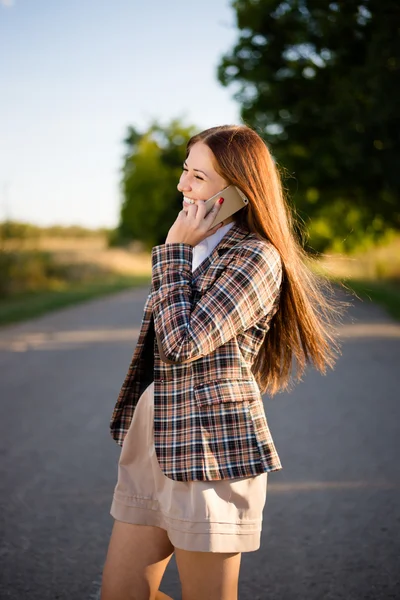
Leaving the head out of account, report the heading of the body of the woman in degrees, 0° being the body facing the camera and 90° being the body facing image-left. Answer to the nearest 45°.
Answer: approximately 45°

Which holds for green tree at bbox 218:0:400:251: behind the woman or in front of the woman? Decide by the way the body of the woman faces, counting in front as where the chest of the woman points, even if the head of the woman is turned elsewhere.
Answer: behind
